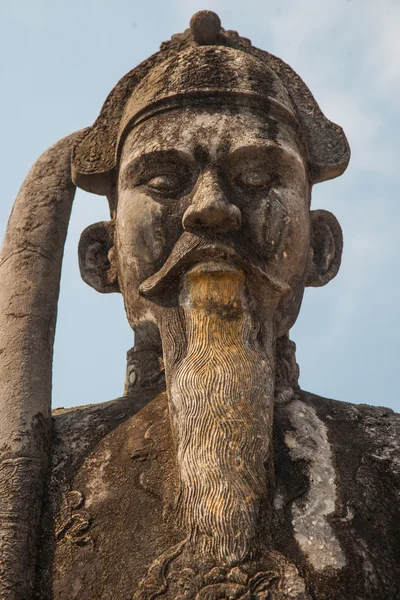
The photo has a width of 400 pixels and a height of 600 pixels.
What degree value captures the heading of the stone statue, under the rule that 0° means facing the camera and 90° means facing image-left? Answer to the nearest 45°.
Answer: approximately 0°
